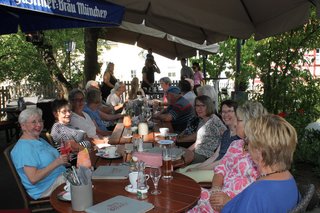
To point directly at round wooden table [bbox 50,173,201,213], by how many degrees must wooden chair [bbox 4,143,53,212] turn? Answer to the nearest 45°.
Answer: approximately 45° to its right

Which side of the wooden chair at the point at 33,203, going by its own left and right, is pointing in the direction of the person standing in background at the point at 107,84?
left

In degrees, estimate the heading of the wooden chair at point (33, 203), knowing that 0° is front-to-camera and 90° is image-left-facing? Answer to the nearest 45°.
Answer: approximately 270°

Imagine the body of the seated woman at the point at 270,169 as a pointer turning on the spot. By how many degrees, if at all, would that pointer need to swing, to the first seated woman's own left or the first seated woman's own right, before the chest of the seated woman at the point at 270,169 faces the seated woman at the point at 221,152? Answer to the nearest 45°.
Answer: approximately 45° to the first seated woman's own right

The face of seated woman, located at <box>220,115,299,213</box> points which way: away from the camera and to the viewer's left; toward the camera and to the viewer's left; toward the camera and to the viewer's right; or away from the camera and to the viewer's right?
away from the camera and to the viewer's left

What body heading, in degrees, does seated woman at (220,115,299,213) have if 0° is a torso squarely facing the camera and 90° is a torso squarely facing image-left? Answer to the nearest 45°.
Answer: approximately 135°

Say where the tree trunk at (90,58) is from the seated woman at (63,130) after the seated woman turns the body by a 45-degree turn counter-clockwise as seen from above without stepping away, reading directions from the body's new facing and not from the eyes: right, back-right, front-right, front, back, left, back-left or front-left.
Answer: left

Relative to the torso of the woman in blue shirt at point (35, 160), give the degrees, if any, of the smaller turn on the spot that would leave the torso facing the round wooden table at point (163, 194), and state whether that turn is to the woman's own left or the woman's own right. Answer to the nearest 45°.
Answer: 0° — they already face it
